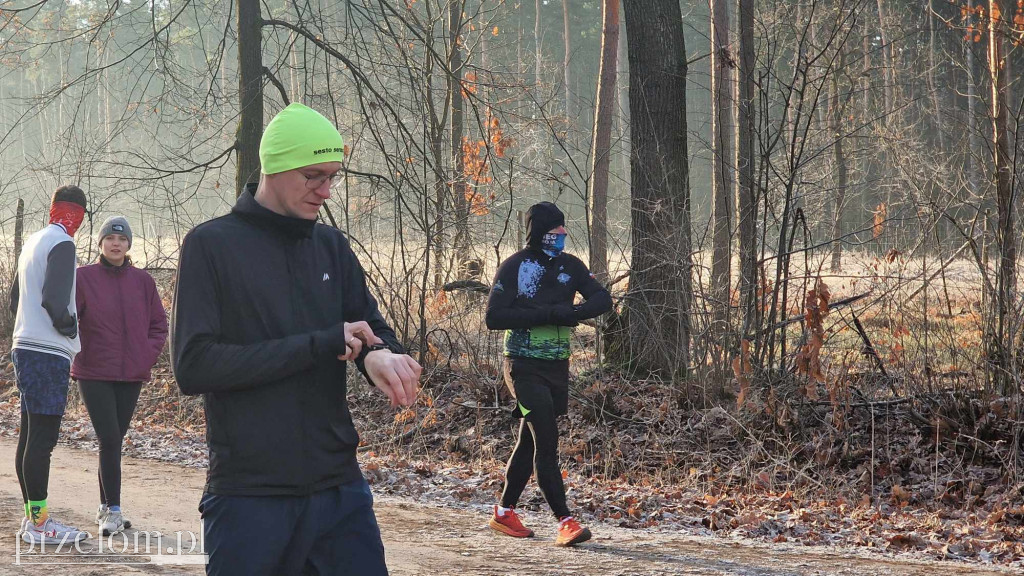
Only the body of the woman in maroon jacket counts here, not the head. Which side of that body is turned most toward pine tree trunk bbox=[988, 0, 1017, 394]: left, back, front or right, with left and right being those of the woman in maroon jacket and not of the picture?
left

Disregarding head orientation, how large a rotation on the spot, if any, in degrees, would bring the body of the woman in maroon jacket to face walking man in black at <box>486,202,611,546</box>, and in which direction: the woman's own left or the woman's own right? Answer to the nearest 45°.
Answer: approximately 90° to the woman's own left

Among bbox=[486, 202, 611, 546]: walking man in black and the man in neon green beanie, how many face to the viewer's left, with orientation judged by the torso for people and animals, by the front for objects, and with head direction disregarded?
0

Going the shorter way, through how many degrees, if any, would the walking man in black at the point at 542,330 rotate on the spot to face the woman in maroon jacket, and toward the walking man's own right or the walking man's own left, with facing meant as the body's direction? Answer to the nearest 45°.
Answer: approximately 135° to the walking man's own right

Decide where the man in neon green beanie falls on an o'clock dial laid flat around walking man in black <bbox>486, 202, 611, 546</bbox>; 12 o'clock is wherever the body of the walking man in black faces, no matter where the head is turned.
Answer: The man in neon green beanie is roughly at 2 o'clock from the walking man in black.

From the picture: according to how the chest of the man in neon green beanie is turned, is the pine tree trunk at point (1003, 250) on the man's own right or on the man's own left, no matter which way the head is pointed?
on the man's own left

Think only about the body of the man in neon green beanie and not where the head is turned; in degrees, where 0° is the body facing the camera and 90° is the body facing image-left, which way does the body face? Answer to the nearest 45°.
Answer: approximately 315°

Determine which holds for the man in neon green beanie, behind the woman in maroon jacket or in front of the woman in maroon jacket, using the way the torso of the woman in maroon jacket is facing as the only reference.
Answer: in front

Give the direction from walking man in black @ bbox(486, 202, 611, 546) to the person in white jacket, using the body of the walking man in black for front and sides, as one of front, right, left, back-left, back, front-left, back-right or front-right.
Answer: back-right

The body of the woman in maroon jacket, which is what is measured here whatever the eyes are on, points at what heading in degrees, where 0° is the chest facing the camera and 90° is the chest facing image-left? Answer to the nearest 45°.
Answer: approximately 0°

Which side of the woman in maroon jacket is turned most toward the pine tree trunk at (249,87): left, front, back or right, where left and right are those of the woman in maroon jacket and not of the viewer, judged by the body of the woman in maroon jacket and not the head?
back
